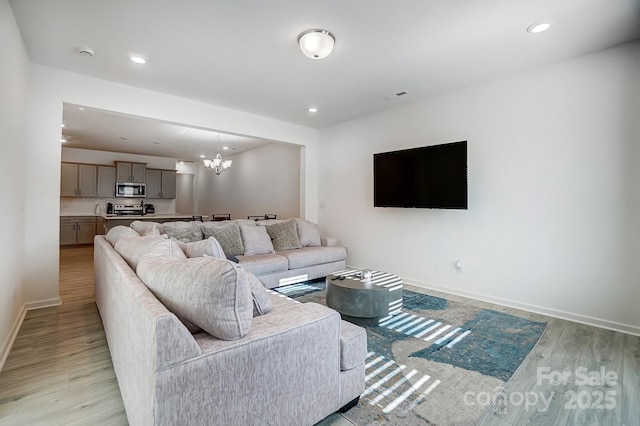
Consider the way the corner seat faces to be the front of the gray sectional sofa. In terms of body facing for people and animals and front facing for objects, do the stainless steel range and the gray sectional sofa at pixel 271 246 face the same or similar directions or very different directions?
same or similar directions

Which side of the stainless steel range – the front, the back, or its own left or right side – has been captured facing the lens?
front

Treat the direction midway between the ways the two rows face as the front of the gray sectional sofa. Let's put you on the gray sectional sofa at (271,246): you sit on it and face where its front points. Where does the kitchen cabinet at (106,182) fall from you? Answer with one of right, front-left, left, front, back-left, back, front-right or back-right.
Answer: back

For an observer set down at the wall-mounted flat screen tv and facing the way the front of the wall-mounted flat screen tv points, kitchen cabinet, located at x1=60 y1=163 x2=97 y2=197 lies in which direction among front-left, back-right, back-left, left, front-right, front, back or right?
front-right

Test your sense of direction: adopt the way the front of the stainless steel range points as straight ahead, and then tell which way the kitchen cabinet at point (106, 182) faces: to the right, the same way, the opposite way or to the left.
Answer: the same way

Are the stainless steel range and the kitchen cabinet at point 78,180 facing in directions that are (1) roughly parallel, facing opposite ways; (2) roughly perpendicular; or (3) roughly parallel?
roughly parallel

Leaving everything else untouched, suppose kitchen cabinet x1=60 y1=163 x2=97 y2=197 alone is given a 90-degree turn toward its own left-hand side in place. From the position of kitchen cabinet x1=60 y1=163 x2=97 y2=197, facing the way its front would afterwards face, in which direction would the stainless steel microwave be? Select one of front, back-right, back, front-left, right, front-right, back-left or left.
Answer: front

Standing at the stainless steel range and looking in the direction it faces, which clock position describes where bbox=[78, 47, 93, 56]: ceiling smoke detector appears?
The ceiling smoke detector is roughly at 12 o'clock from the stainless steel range.

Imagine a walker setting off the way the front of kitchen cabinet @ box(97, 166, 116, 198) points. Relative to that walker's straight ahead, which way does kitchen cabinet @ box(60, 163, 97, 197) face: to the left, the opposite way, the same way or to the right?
the same way

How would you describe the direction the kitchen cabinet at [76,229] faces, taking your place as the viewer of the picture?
facing the viewer

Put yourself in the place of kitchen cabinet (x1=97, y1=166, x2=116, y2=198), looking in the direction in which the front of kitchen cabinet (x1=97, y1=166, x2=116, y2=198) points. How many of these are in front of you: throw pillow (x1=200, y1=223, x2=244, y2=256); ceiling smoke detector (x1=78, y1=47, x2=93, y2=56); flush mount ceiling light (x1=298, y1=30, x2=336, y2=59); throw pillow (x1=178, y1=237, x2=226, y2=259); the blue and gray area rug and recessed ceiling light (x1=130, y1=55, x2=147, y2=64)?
6

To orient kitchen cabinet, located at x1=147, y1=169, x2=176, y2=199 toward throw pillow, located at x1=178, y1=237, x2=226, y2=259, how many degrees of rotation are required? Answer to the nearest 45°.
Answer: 0° — it already faces it

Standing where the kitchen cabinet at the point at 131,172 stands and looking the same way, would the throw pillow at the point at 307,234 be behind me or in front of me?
in front

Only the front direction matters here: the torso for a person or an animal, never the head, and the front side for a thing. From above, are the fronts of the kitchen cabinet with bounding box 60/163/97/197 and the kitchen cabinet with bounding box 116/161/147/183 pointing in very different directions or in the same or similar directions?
same or similar directions

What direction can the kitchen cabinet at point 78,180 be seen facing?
toward the camera

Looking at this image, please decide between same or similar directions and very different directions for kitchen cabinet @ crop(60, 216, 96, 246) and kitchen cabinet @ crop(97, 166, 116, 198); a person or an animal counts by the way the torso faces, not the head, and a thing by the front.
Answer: same or similar directions
